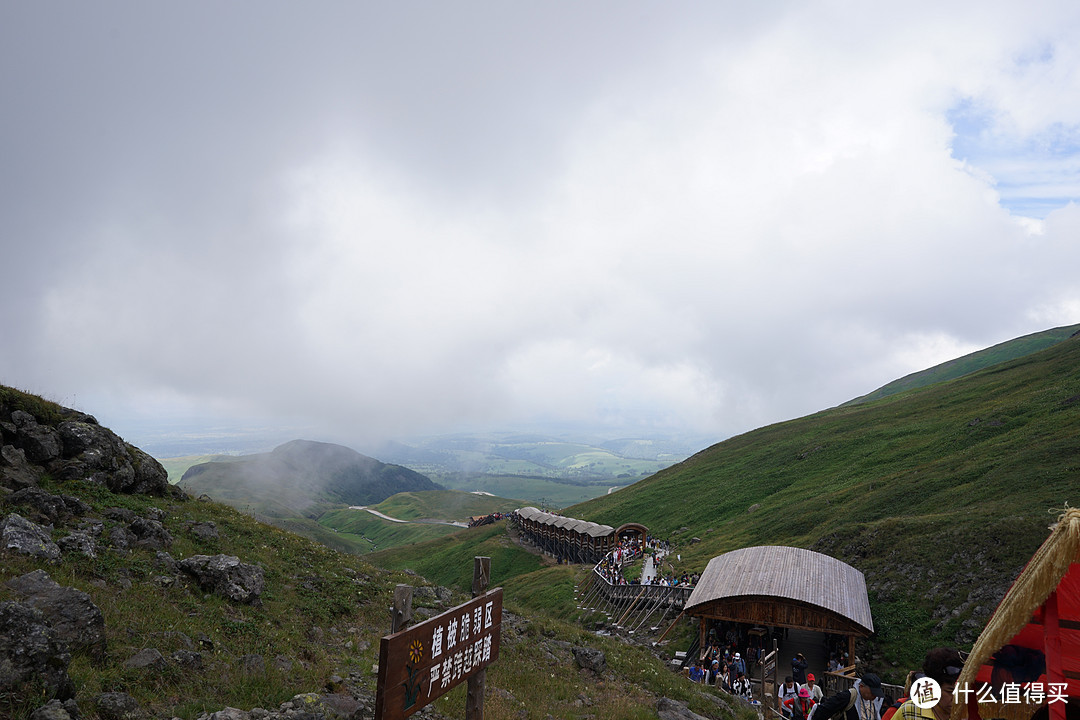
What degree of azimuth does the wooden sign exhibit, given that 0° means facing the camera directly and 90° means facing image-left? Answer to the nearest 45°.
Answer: approximately 315°

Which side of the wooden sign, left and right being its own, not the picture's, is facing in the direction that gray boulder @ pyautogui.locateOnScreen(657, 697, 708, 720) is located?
left

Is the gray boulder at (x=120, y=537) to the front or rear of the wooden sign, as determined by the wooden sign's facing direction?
to the rear

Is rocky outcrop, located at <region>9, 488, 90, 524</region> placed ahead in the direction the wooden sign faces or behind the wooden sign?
behind

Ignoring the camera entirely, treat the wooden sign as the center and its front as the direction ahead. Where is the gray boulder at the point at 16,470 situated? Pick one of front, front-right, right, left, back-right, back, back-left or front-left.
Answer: back

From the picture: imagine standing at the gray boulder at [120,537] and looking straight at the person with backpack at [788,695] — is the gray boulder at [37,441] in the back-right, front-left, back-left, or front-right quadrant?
back-left

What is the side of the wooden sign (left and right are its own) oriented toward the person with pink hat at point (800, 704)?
left

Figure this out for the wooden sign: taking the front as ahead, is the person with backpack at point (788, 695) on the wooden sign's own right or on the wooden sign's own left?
on the wooden sign's own left

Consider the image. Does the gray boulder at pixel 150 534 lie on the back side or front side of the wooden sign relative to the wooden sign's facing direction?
on the back side
